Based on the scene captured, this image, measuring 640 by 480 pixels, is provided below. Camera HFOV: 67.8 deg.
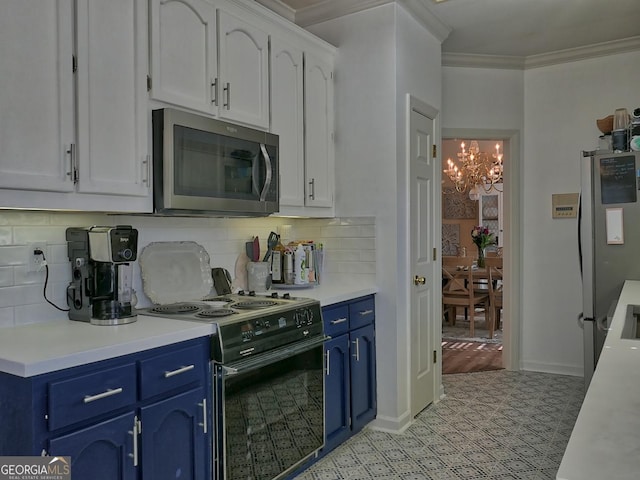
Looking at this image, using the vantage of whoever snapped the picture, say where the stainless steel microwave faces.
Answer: facing the viewer and to the right of the viewer

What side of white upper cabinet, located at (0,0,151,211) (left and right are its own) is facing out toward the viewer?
front

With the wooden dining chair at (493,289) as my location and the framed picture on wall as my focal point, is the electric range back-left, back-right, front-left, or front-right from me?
back-left

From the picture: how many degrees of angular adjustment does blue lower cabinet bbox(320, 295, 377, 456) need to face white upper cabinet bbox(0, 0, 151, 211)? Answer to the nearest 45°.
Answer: approximately 90° to its right

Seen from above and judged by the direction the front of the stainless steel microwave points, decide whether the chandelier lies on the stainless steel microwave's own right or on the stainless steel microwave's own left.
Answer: on the stainless steel microwave's own left

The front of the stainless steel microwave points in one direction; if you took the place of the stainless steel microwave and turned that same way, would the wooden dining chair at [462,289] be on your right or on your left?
on your left

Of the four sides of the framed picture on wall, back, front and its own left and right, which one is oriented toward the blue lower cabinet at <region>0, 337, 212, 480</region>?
front

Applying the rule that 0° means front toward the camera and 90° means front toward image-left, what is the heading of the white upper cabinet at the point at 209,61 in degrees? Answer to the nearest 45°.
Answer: approximately 315°

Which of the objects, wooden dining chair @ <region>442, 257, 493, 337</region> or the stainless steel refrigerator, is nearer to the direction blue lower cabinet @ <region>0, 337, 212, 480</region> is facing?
the stainless steel refrigerator

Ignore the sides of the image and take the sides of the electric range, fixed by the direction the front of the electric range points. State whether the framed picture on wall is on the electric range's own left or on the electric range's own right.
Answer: on the electric range's own left

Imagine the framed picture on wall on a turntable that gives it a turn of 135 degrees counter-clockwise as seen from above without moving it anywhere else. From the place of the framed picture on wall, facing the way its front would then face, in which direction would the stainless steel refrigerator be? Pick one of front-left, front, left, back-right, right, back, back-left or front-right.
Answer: back-right

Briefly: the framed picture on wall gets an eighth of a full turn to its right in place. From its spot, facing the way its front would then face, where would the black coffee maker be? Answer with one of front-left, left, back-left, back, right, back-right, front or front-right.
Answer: front-left

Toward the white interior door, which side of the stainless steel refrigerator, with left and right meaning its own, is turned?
front
